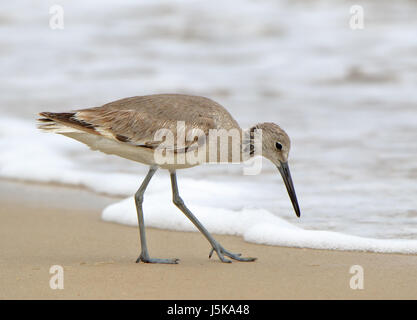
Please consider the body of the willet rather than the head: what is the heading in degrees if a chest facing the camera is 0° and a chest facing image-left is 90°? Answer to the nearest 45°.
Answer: approximately 270°
